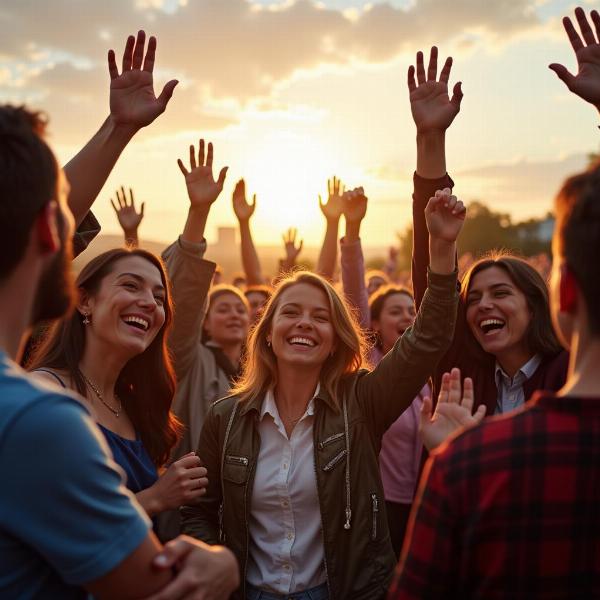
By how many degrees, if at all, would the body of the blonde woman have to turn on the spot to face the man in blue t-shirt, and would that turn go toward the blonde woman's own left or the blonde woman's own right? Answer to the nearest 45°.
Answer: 0° — they already face them

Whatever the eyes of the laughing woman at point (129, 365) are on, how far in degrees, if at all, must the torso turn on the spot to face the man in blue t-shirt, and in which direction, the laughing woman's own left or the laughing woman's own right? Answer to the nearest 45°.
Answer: approximately 45° to the laughing woman's own right

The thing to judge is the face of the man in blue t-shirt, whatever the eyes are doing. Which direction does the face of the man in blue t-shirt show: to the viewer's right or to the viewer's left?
to the viewer's right

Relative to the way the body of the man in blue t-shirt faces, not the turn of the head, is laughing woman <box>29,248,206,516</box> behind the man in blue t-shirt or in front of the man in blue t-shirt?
in front

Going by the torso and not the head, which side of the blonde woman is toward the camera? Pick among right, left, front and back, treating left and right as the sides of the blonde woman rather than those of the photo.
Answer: front

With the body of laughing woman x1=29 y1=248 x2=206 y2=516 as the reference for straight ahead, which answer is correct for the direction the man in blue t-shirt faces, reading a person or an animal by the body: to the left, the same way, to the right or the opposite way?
to the left

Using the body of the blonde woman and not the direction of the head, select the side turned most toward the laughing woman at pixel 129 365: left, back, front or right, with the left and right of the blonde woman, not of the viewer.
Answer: right

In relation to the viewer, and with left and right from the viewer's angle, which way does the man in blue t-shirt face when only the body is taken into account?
facing away from the viewer and to the right of the viewer

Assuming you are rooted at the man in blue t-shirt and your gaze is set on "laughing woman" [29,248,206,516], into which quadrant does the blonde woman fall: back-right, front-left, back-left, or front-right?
front-right

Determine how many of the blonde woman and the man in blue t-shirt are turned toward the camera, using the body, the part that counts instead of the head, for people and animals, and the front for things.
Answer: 1
